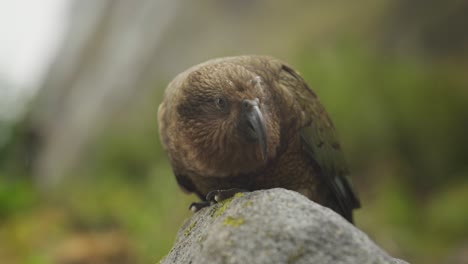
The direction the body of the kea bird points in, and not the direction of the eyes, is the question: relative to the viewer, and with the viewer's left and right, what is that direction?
facing the viewer and to the left of the viewer
